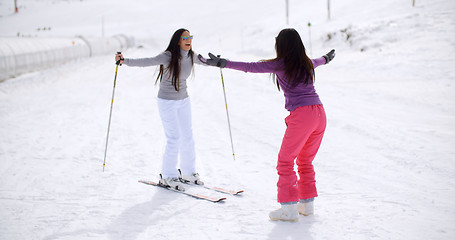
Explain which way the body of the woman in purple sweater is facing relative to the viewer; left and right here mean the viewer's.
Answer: facing away from the viewer and to the left of the viewer

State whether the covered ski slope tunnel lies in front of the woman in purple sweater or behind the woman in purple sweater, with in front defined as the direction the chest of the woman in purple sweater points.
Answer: in front

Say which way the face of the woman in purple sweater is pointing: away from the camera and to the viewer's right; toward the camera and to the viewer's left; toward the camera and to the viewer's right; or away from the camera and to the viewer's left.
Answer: away from the camera and to the viewer's left
